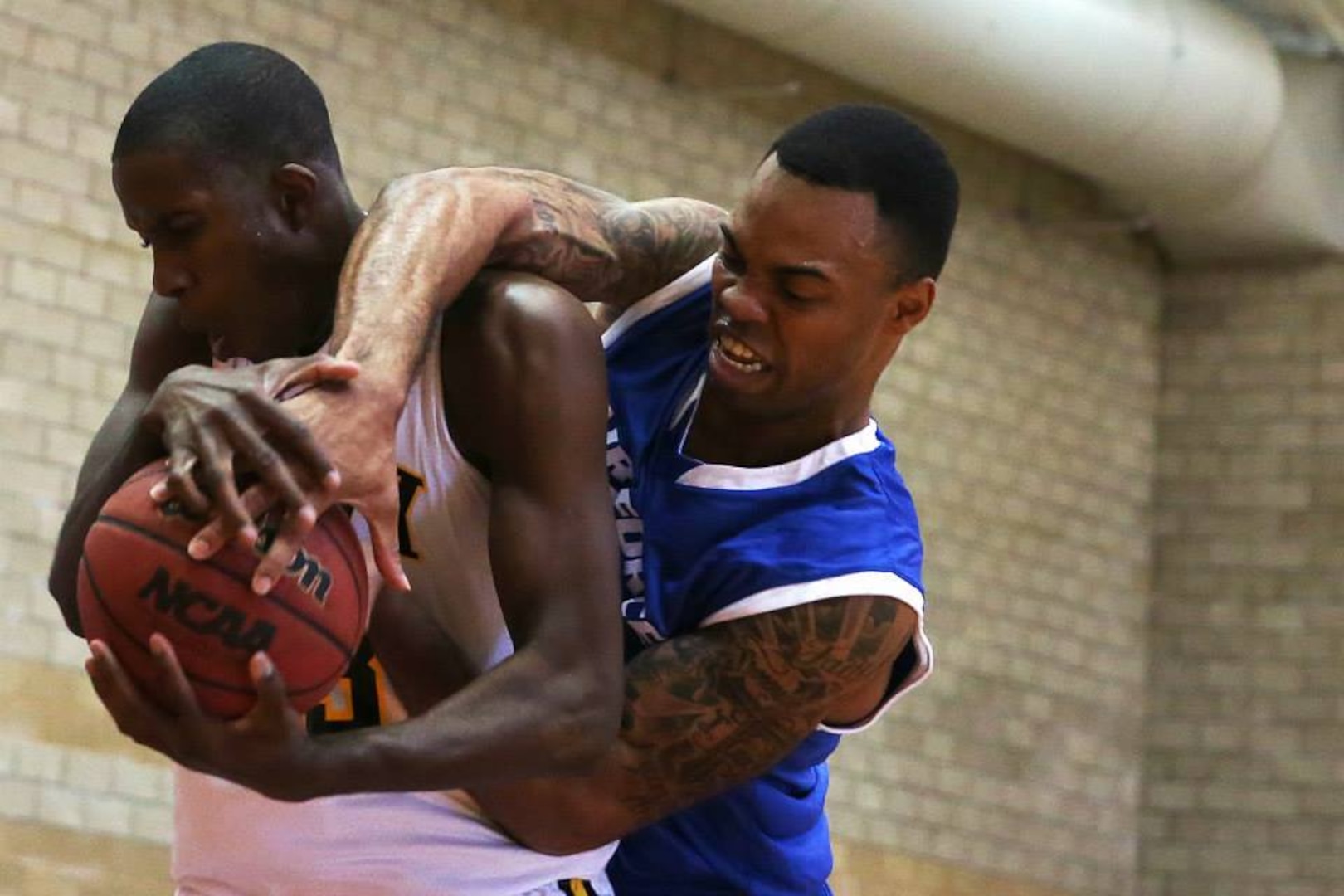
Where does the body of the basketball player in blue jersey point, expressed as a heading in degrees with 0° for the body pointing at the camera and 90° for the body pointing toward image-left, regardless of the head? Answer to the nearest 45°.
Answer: approximately 45°

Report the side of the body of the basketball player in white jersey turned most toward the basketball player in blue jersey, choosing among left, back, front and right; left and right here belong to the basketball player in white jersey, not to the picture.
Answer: back

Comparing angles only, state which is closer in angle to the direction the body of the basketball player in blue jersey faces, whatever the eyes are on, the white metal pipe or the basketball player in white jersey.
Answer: the basketball player in white jersey

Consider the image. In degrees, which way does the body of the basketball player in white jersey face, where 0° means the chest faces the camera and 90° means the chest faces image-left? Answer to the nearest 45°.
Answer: approximately 45°

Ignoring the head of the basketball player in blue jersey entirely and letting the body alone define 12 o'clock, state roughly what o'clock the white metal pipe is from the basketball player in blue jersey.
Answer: The white metal pipe is roughly at 5 o'clock from the basketball player in blue jersey.

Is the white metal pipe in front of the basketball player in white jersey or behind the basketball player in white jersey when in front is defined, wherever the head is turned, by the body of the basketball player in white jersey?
behind

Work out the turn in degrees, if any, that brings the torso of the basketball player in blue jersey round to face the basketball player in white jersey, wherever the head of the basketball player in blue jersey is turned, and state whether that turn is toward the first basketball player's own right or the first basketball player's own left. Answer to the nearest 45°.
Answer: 0° — they already face them
